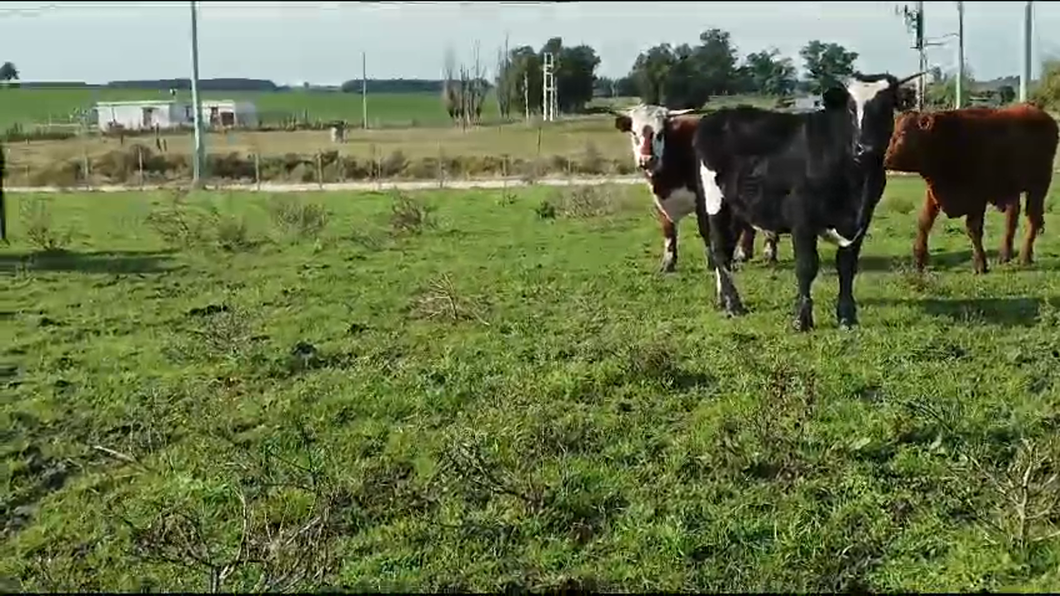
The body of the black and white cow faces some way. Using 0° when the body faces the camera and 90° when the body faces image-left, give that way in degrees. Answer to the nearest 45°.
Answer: approximately 315°

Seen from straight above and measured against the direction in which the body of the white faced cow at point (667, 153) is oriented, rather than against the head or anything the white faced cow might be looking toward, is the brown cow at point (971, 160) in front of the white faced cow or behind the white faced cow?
behind

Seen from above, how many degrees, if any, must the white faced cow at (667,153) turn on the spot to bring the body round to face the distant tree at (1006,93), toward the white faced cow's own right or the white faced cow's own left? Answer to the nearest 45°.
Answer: approximately 180°

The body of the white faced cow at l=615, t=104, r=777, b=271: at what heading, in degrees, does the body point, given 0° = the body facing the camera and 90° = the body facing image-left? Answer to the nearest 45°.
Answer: approximately 45°

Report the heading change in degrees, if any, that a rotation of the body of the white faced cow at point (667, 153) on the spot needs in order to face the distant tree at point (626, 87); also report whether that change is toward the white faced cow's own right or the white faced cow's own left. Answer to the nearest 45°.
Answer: approximately 135° to the white faced cow's own right
